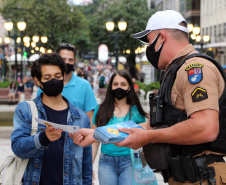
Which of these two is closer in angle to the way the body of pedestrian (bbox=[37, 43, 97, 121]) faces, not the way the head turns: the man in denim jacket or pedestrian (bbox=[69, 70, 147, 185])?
the man in denim jacket

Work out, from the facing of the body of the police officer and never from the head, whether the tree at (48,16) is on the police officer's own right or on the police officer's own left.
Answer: on the police officer's own right

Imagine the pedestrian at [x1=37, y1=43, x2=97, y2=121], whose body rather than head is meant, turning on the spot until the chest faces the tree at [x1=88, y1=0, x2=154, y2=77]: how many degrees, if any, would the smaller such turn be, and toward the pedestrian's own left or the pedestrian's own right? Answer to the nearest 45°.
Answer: approximately 180°

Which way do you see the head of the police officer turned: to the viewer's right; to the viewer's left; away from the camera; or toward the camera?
to the viewer's left

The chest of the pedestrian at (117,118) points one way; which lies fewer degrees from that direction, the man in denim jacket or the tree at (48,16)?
the man in denim jacket

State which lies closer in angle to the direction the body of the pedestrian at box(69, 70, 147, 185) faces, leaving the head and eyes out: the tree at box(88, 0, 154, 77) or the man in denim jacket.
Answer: the man in denim jacket

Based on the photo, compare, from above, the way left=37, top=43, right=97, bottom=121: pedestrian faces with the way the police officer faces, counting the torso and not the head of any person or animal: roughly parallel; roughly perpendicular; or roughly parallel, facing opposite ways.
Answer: roughly perpendicular

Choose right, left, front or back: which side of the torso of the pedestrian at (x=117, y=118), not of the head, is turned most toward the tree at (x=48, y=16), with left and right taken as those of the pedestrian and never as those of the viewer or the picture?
back

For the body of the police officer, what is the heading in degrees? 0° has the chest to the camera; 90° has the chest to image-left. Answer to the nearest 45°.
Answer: approximately 90°
